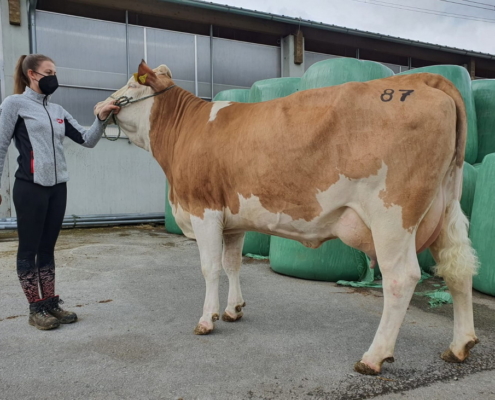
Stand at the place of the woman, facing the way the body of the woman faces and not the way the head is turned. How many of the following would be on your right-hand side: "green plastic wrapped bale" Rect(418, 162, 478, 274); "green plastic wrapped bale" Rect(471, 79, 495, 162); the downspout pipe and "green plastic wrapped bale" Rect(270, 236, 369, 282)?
0

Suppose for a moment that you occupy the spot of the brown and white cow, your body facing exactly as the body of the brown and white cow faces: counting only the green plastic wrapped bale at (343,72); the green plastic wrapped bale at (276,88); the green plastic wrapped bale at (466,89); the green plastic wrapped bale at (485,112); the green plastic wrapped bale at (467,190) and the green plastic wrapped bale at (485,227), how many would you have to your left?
0

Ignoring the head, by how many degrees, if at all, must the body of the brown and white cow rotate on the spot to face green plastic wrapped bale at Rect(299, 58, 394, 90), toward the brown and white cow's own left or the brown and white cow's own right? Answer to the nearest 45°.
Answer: approximately 45° to the brown and white cow's own right

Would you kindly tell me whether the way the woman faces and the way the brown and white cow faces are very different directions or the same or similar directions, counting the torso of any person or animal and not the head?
very different directions

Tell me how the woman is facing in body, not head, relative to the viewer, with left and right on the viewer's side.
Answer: facing the viewer and to the right of the viewer

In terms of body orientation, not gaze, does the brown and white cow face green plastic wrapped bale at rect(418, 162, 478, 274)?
no

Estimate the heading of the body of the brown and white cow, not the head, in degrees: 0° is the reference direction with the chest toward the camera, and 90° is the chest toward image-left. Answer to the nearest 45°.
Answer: approximately 135°

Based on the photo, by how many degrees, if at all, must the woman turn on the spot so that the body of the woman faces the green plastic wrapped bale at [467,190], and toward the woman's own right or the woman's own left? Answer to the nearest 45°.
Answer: approximately 45° to the woman's own left

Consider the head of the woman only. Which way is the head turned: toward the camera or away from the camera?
toward the camera

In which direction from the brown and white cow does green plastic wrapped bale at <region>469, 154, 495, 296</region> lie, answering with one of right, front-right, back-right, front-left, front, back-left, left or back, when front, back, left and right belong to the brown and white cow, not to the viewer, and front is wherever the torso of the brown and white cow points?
right

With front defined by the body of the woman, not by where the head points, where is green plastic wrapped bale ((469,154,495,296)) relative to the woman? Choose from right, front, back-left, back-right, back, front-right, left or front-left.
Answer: front-left

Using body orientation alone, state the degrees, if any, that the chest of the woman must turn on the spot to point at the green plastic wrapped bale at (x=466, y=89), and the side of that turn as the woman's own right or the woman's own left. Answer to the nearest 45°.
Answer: approximately 45° to the woman's own left

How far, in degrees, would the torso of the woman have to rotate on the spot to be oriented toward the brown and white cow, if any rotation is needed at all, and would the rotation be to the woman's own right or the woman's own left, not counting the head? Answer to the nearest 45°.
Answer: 0° — they already face it

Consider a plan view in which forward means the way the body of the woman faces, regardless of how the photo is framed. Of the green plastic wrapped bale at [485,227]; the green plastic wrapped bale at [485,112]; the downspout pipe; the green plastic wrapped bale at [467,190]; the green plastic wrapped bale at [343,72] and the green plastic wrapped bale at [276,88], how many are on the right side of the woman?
0

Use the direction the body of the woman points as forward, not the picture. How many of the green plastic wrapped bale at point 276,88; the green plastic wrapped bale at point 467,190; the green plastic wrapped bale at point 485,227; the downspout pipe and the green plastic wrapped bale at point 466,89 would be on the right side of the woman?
0

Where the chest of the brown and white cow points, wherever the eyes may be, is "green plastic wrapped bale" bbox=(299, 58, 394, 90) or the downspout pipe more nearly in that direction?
the downspout pipe

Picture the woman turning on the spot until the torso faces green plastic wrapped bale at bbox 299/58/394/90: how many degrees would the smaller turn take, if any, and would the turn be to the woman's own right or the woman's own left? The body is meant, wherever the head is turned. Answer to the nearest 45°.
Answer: approximately 45° to the woman's own left

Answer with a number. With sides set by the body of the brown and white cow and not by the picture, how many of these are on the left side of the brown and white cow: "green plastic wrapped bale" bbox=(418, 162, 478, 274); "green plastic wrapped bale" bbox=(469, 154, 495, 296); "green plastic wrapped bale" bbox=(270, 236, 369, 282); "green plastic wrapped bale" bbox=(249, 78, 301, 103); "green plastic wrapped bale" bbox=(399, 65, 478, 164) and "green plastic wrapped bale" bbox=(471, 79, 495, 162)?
0

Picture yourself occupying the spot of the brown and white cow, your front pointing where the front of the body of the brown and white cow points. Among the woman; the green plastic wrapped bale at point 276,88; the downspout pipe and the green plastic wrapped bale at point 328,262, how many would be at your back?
0

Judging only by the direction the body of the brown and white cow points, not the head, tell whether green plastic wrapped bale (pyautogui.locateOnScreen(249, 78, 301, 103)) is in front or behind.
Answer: in front
